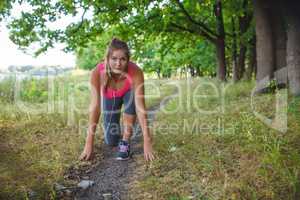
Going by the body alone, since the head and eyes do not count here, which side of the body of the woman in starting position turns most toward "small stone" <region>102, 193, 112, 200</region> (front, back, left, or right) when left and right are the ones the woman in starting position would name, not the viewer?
front

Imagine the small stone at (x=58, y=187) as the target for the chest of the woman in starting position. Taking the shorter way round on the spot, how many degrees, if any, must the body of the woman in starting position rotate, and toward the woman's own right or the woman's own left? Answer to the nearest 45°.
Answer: approximately 45° to the woman's own right

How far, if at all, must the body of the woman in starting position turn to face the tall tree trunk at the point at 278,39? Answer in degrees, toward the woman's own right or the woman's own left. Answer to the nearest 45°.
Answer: approximately 135° to the woman's own left

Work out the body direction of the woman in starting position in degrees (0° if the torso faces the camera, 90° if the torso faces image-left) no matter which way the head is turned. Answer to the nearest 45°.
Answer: approximately 0°

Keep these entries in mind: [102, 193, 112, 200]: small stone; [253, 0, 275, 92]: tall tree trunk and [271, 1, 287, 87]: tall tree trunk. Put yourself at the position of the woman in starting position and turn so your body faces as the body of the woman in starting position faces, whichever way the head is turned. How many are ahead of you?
1

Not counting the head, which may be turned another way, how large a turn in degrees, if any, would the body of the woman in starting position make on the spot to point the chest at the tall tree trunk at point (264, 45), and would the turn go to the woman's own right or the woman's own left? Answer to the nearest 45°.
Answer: approximately 135° to the woman's own left

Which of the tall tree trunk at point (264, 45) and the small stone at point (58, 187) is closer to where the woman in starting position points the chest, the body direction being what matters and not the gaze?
the small stone

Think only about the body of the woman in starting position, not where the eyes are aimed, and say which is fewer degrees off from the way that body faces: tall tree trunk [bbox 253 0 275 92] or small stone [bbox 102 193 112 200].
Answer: the small stone
